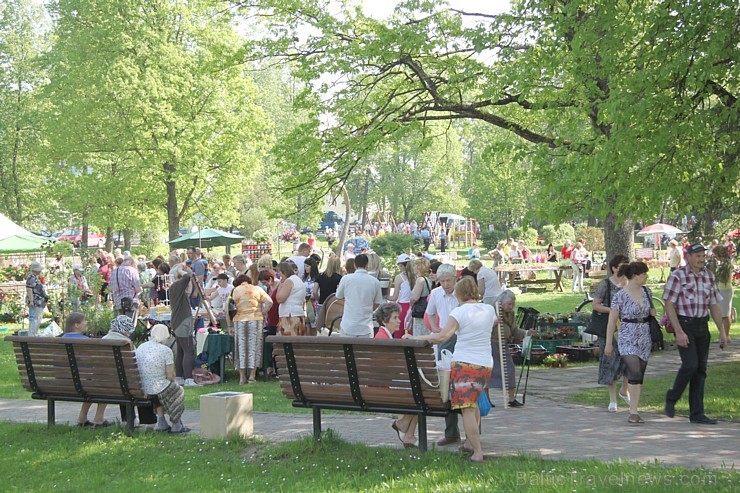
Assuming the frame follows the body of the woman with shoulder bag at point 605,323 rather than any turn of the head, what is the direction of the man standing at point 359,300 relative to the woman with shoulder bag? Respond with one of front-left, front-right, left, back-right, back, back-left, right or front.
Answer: back-right

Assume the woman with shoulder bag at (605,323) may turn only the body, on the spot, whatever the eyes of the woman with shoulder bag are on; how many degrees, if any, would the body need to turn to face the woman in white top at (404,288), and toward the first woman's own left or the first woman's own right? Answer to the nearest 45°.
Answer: approximately 180°

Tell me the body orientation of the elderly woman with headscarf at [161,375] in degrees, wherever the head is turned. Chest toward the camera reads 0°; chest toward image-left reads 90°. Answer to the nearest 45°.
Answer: approximately 225°

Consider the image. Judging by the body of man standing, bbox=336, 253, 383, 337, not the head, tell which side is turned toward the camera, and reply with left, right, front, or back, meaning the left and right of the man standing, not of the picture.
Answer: back

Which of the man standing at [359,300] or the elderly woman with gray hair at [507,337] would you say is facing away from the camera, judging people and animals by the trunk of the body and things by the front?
the man standing

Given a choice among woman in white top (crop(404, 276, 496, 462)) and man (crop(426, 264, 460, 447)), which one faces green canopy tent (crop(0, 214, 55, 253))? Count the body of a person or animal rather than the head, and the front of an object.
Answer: the woman in white top

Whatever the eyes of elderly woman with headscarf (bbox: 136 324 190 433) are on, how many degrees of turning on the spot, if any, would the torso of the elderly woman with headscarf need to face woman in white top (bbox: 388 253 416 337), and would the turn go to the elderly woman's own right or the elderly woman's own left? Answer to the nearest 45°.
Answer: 0° — they already face them

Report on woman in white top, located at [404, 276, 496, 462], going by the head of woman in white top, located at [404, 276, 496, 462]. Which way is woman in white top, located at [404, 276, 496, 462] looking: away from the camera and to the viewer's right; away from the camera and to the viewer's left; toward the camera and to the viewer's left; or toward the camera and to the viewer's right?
away from the camera and to the viewer's left

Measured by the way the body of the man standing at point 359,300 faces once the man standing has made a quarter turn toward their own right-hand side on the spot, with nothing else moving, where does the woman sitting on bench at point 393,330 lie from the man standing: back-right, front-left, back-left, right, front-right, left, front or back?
right

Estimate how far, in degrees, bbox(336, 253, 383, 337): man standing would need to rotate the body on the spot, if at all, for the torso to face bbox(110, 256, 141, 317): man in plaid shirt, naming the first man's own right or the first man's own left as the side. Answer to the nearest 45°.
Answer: approximately 45° to the first man's own left

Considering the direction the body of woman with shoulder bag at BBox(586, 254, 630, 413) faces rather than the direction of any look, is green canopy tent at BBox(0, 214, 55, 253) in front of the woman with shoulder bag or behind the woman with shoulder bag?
behind

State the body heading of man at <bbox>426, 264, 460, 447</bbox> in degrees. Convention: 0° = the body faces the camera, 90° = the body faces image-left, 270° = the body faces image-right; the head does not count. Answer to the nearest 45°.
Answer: approximately 0°
